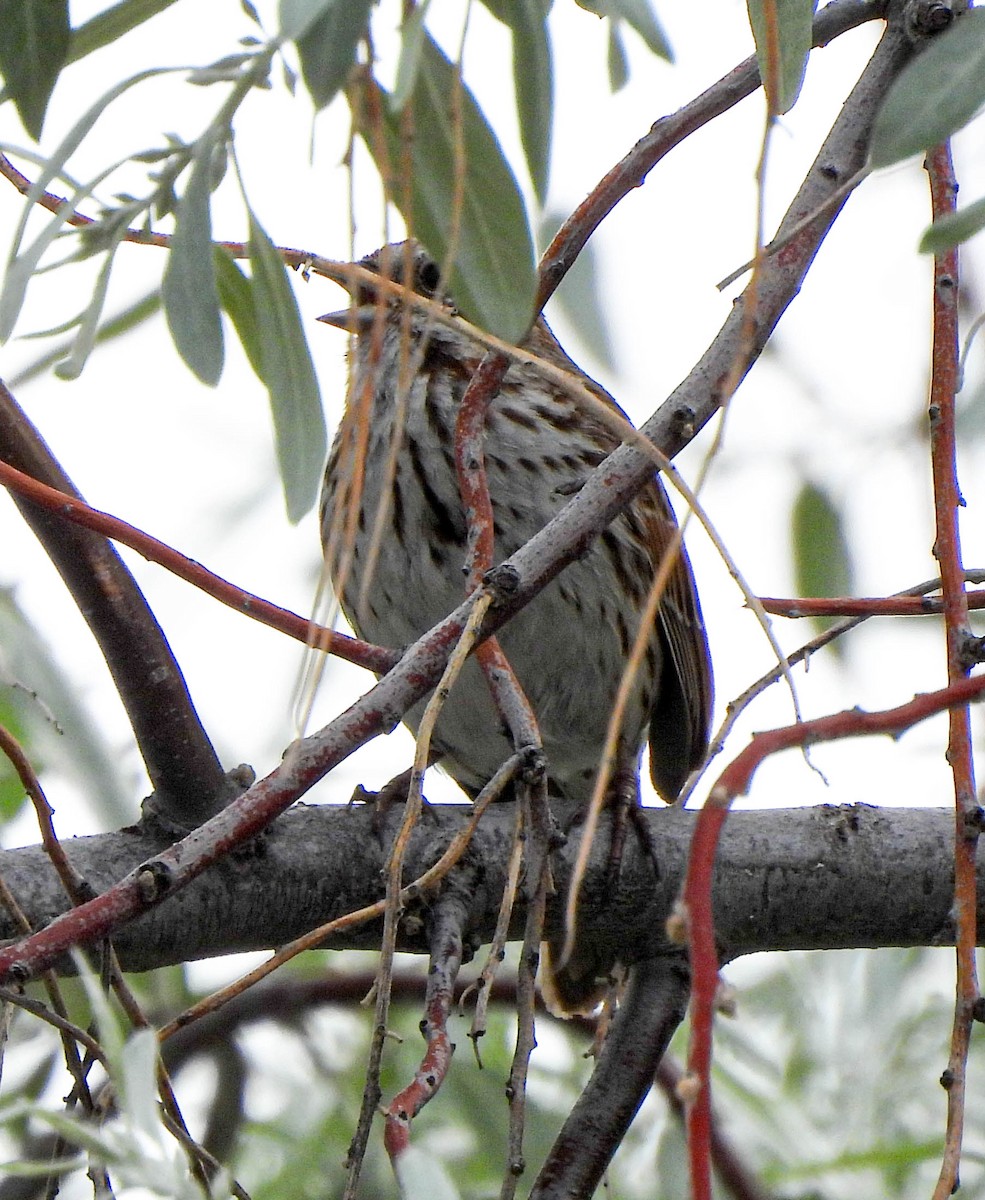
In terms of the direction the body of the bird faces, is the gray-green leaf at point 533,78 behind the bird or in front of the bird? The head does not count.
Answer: in front

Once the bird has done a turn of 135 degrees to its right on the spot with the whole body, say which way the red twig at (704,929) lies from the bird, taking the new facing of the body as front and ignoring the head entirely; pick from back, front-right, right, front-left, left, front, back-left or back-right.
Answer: back

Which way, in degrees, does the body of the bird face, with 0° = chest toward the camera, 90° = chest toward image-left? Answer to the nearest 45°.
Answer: approximately 45°

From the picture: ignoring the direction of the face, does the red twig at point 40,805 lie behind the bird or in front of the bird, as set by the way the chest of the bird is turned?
in front

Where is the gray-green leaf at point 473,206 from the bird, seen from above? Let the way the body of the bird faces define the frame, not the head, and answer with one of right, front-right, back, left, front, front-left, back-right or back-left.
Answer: front-left
